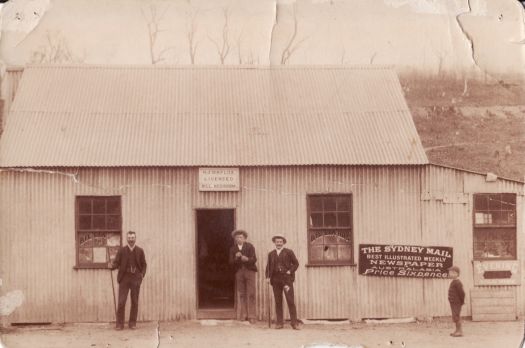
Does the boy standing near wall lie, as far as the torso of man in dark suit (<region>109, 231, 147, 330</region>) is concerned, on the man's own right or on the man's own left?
on the man's own left

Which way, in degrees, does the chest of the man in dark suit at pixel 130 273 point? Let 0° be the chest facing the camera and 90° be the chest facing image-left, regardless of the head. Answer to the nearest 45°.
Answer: approximately 0°

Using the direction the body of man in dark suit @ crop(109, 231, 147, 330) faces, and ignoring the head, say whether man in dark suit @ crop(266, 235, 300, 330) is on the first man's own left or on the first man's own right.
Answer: on the first man's own left
